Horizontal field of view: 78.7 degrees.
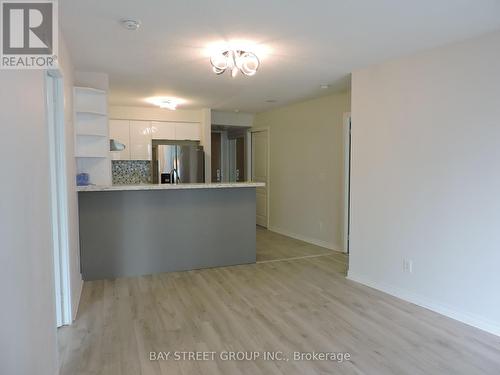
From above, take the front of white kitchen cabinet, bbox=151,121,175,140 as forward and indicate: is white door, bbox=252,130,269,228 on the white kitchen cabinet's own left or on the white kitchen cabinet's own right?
on the white kitchen cabinet's own left

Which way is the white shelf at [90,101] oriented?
toward the camera

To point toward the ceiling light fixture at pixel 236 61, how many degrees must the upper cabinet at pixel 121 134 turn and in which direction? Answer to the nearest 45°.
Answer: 0° — it already faces it

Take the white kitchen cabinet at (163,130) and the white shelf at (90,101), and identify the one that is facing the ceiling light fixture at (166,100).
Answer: the white kitchen cabinet

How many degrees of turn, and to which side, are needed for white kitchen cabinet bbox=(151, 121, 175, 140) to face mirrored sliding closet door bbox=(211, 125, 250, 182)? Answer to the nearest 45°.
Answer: approximately 135° to its left

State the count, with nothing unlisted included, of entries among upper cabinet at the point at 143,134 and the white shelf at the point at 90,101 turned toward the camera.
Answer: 2

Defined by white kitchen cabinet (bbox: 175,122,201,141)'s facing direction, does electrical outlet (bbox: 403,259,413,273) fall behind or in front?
in front

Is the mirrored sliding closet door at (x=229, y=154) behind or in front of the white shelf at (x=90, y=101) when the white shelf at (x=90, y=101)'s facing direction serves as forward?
behind

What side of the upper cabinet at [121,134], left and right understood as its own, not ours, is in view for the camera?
front

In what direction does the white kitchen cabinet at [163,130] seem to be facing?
toward the camera

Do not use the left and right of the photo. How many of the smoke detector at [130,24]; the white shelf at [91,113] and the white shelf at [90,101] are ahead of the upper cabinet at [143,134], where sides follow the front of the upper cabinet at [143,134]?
3

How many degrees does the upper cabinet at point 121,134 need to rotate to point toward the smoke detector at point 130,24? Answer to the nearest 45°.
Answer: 0° — it already faces it

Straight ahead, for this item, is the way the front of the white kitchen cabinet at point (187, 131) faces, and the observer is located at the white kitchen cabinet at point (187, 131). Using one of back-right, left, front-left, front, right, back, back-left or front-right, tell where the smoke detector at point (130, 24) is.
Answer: front

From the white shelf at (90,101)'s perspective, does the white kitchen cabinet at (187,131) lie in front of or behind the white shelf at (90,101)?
behind

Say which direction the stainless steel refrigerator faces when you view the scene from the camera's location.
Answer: facing the viewer
